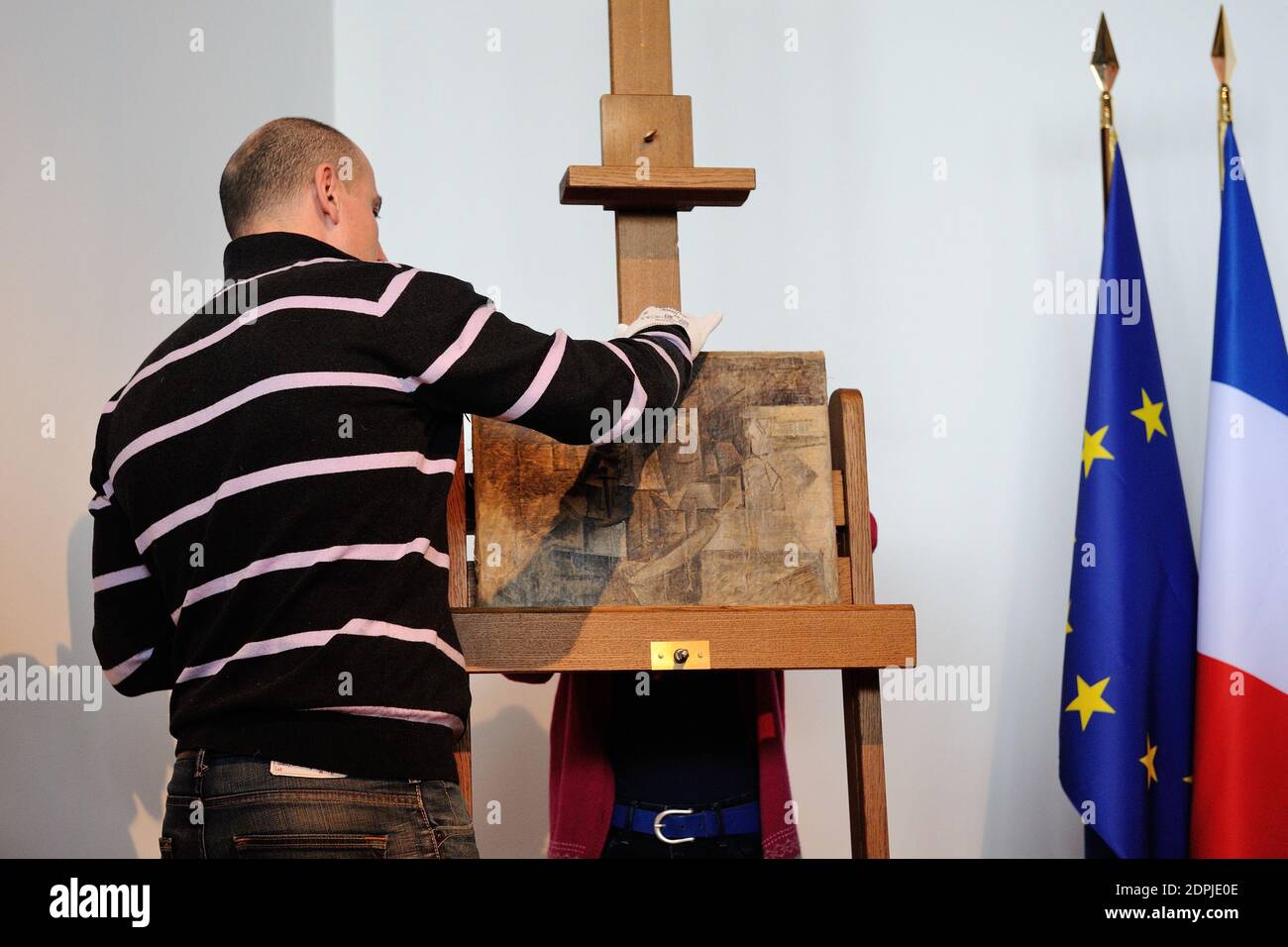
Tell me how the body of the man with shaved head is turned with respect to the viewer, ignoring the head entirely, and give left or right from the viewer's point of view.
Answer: facing away from the viewer and to the right of the viewer

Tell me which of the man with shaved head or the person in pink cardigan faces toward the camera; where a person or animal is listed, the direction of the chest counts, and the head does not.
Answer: the person in pink cardigan

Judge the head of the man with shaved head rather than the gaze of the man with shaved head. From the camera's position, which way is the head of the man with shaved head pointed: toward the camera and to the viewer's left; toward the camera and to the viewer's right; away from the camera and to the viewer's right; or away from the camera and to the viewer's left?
away from the camera and to the viewer's right

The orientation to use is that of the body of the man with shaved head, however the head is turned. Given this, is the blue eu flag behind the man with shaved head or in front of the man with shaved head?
in front

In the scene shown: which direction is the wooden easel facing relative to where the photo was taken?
toward the camera

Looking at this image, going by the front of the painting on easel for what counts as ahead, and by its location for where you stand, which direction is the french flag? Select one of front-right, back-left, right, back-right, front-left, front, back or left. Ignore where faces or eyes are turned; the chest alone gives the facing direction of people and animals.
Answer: back-left

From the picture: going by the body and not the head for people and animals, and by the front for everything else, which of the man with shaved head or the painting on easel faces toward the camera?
the painting on easel

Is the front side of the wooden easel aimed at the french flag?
no

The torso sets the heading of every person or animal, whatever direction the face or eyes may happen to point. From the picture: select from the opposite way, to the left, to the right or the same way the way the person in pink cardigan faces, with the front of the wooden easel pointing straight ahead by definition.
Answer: the same way

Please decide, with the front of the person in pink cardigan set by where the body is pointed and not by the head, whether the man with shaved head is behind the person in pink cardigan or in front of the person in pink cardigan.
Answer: in front
